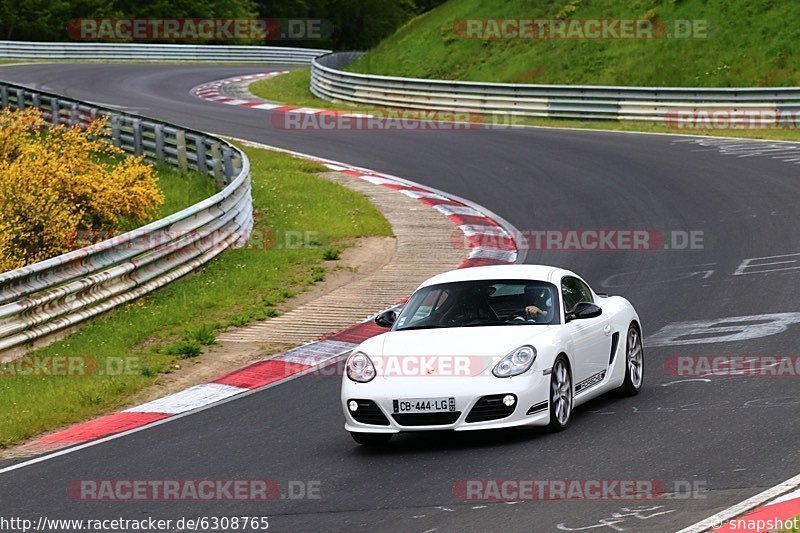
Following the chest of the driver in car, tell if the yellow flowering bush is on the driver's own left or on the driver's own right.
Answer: on the driver's own right

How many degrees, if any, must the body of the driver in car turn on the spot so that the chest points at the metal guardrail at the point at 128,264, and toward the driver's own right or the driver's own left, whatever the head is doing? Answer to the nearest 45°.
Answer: approximately 90° to the driver's own right

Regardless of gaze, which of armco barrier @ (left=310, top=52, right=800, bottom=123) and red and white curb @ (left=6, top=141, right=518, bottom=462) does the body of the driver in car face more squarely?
the red and white curb

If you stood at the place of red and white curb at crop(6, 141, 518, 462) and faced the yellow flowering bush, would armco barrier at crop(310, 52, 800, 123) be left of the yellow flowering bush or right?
right

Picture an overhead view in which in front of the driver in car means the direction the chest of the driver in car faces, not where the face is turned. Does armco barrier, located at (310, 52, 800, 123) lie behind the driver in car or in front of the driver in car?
behind

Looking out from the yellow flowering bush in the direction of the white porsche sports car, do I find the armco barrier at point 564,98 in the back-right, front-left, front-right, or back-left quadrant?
back-left

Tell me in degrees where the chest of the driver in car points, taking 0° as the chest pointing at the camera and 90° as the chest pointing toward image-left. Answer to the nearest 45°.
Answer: approximately 45°

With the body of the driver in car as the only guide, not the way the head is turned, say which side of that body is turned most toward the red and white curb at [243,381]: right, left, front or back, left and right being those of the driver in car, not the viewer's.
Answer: right
